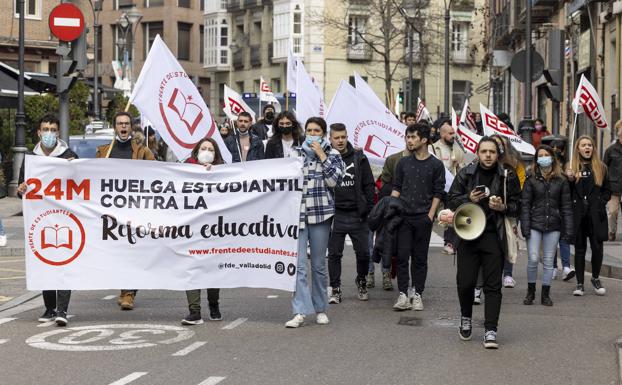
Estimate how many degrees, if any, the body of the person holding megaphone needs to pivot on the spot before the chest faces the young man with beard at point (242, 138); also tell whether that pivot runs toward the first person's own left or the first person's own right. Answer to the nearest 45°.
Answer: approximately 135° to the first person's own right

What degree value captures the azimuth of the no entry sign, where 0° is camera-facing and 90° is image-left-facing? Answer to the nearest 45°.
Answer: approximately 0°

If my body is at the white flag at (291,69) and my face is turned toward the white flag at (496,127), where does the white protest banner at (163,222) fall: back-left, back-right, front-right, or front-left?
back-right

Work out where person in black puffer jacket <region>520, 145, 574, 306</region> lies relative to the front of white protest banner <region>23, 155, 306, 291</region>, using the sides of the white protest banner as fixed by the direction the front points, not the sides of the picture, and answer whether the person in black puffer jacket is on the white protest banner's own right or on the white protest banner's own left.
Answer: on the white protest banner's own left

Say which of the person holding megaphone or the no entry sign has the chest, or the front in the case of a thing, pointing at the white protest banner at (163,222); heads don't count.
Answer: the no entry sign

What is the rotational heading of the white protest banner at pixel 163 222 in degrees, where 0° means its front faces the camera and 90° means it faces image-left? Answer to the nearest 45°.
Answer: approximately 0°

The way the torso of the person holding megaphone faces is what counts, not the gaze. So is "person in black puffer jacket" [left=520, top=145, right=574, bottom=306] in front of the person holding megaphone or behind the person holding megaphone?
behind

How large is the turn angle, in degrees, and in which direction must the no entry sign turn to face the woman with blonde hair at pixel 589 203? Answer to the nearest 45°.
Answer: approximately 45° to its left
